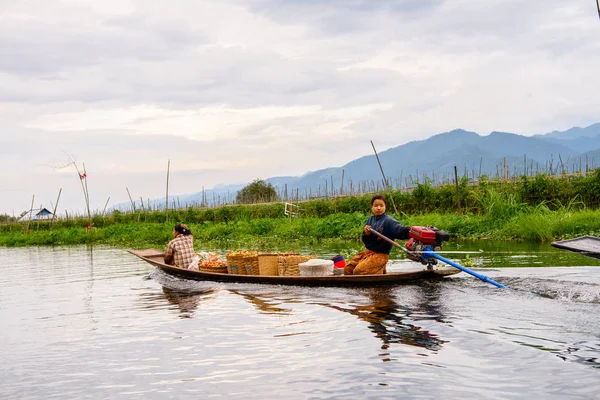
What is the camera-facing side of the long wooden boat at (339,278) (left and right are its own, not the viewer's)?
left
